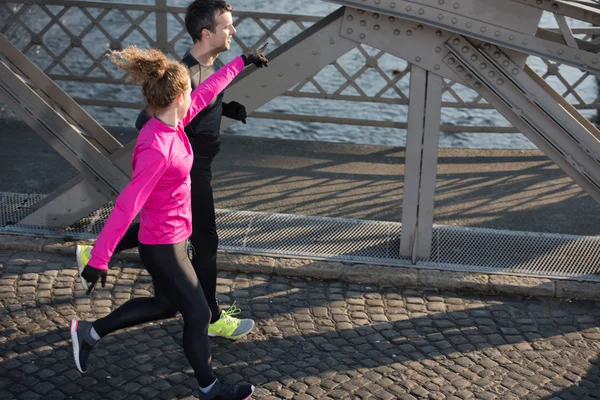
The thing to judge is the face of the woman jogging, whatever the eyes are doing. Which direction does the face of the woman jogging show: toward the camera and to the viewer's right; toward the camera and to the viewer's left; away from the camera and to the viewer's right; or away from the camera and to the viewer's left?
away from the camera and to the viewer's right

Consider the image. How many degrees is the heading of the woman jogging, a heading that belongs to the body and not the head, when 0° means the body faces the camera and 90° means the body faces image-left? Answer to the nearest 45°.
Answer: approximately 270°
